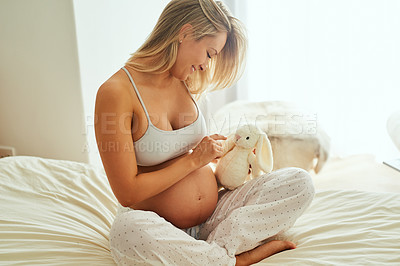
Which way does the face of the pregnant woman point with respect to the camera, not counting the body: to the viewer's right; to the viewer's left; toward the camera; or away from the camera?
to the viewer's right

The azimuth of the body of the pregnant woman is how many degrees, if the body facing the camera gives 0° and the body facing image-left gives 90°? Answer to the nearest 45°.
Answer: approximately 315°
